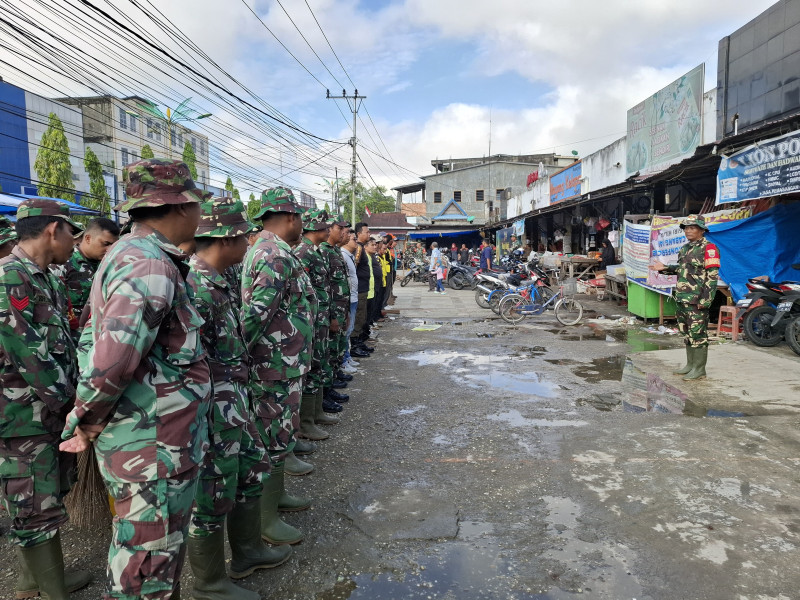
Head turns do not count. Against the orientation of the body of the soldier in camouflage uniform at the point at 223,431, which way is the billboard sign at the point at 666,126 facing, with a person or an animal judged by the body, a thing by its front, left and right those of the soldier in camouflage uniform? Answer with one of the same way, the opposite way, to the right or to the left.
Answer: the opposite way

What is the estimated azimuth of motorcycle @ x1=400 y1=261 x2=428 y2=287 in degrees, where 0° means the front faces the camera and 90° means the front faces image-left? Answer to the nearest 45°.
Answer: approximately 45°

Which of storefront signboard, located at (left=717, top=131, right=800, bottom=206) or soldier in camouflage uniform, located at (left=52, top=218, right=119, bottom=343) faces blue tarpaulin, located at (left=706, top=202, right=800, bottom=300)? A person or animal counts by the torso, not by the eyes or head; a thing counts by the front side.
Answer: the soldier in camouflage uniform

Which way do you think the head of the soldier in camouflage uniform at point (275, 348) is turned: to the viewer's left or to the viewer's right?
to the viewer's right

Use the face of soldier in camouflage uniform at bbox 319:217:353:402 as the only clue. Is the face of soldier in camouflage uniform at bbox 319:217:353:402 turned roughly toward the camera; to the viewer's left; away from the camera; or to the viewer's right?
to the viewer's right

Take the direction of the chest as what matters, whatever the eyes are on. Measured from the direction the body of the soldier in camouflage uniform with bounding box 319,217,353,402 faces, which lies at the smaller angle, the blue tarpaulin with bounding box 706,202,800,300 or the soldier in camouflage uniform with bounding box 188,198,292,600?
the blue tarpaulin

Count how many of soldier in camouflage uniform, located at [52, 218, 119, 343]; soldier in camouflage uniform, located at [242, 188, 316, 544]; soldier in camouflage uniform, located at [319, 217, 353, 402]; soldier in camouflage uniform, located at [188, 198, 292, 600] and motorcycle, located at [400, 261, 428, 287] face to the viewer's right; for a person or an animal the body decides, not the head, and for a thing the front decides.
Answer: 4

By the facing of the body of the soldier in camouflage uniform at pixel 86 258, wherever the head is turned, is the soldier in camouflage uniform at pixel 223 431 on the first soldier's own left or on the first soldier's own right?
on the first soldier's own right

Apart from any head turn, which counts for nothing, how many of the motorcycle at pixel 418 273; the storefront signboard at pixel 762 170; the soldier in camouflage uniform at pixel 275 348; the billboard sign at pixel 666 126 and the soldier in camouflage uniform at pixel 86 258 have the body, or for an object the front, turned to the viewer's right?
2

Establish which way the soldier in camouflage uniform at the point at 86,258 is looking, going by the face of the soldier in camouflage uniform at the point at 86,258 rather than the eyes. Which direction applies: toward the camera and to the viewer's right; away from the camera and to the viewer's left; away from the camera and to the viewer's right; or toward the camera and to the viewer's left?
toward the camera and to the viewer's right

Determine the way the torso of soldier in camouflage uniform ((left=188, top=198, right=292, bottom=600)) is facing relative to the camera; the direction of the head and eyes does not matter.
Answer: to the viewer's right

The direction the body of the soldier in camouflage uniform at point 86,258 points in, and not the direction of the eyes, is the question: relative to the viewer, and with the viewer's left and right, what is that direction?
facing to the right of the viewer

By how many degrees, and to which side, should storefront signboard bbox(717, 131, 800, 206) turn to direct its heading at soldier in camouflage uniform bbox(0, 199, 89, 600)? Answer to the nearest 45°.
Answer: approximately 45° to its left

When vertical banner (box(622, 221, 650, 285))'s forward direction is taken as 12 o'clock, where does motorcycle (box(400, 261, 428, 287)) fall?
The motorcycle is roughly at 3 o'clock from the vertical banner.

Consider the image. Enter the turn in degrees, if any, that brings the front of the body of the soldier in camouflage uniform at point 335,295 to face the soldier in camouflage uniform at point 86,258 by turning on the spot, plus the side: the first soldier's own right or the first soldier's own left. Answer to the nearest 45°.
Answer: approximately 135° to the first soldier's own right

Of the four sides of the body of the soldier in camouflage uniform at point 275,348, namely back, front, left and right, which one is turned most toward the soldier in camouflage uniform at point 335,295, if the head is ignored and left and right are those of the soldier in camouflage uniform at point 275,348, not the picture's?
left

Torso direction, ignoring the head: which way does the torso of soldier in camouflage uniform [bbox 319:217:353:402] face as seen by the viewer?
to the viewer's right

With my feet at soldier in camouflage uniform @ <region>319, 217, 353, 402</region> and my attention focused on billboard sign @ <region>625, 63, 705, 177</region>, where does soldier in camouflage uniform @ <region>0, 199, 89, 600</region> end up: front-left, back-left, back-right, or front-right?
back-right
